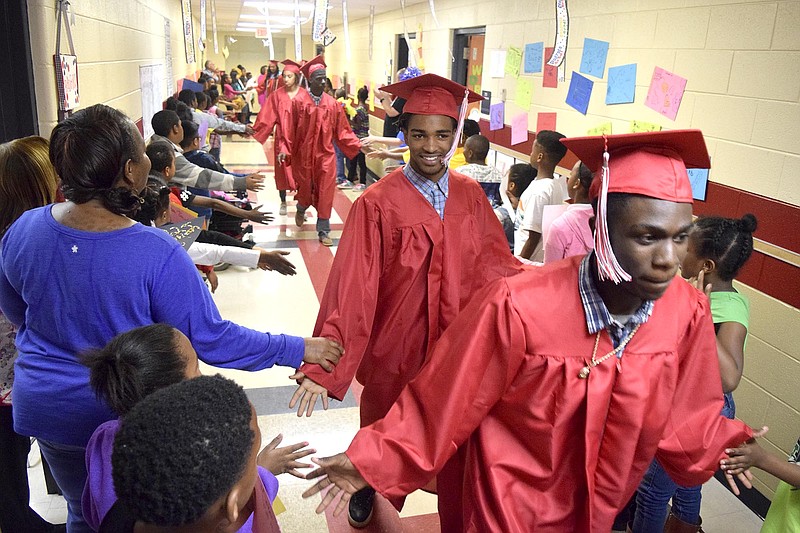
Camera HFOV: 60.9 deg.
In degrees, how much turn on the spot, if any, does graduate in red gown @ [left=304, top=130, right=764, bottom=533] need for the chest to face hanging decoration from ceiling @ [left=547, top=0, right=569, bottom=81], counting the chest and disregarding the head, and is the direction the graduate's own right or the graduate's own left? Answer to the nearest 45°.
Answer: approximately 135° to the graduate's own left

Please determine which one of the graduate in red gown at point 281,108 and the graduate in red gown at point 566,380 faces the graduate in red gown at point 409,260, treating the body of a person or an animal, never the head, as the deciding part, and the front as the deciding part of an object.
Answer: the graduate in red gown at point 281,108

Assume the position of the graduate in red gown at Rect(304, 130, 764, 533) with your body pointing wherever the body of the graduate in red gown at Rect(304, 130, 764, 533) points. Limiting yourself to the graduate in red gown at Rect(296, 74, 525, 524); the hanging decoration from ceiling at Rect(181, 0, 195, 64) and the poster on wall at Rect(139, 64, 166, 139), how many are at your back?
3

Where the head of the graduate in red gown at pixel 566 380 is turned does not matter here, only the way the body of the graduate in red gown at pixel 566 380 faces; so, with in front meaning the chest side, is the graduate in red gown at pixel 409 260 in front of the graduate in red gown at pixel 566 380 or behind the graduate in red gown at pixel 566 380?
behind

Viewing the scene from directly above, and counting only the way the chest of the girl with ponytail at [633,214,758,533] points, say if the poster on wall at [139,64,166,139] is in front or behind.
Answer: in front

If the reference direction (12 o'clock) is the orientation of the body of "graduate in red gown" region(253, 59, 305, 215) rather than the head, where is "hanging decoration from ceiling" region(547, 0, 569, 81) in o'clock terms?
The hanging decoration from ceiling is roughly at 11 o'clock from the graduate in red gown.

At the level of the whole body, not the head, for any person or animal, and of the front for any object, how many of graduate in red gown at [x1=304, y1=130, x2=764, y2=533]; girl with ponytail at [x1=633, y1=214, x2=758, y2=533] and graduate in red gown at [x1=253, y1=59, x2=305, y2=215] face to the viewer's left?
1

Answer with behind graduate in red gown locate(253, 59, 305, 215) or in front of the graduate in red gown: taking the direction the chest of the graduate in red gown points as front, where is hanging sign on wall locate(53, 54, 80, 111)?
in front

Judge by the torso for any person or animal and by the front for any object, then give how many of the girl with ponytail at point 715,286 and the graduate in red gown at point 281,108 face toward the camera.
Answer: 1

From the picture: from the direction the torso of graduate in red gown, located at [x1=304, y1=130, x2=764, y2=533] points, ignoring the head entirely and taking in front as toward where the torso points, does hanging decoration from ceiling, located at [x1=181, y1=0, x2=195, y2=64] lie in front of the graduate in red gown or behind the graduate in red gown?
behind

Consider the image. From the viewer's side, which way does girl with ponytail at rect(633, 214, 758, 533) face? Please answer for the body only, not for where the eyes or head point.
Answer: to the viewer's left

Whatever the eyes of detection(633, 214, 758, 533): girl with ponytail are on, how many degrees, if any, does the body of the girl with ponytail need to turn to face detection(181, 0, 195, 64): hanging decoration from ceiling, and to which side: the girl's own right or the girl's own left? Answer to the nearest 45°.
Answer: approximately 45° to the girl's own right

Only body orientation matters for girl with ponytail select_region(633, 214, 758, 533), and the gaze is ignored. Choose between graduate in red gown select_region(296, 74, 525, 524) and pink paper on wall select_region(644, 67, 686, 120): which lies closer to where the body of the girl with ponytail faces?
the graduate in red gown

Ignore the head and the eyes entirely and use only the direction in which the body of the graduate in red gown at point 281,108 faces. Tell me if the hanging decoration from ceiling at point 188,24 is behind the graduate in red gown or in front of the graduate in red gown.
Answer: behind

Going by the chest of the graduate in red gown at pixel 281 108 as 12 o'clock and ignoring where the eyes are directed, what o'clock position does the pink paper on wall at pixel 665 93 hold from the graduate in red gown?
The pink paper on wall is roughly at 11 o'clock from the graduate in red gown.

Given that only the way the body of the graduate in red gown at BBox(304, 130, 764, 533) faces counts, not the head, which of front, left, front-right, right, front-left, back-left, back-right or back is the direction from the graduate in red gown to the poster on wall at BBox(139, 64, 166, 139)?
back

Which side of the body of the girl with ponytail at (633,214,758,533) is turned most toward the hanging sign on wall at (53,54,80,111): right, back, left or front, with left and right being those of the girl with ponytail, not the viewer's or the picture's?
front

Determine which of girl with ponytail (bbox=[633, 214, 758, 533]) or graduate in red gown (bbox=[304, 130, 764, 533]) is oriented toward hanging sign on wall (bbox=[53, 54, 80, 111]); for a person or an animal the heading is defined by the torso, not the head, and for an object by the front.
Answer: the girl with ponytail
